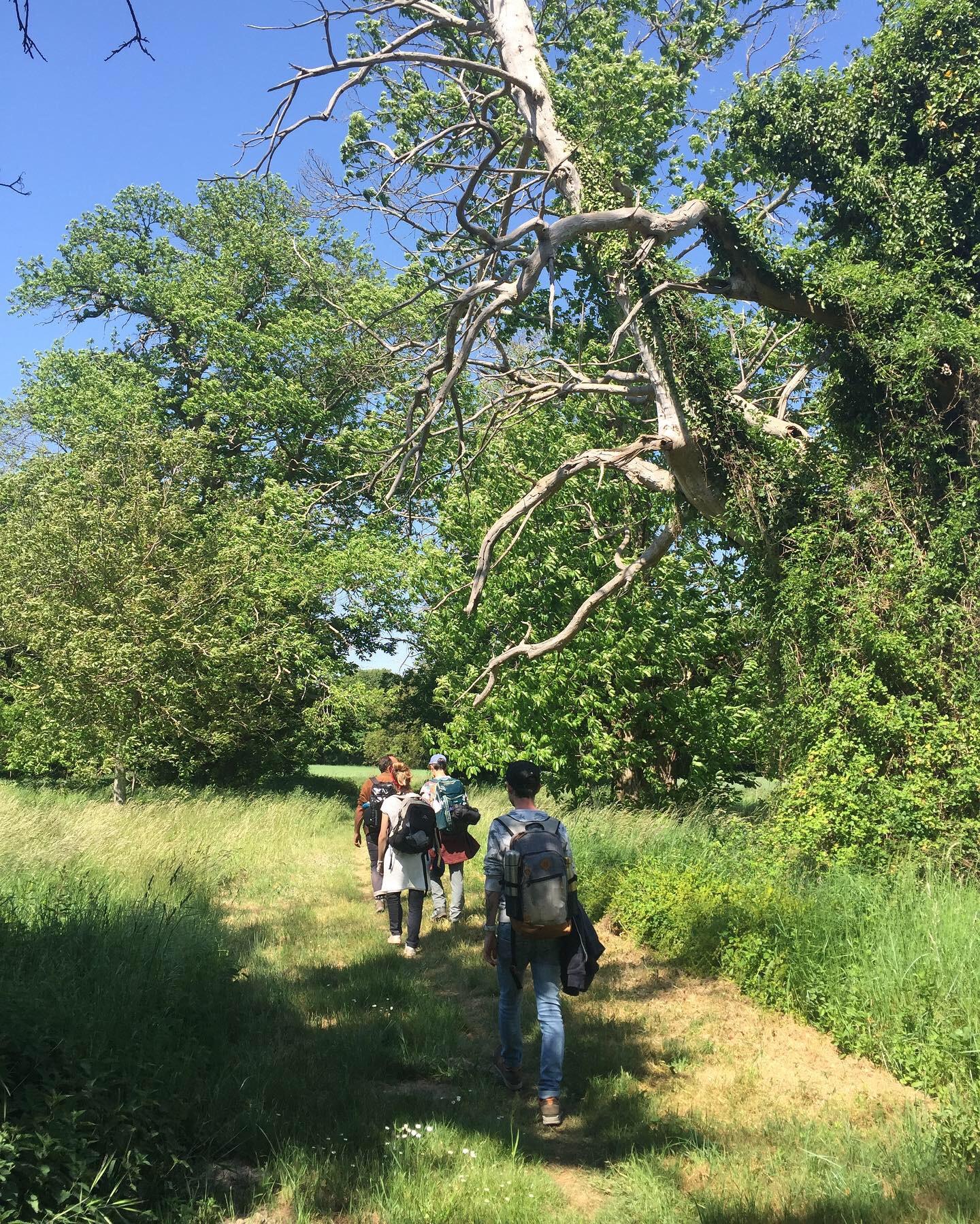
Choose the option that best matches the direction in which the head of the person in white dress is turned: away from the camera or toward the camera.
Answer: away from the camera

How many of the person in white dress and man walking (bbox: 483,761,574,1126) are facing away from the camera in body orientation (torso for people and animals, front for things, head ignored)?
2

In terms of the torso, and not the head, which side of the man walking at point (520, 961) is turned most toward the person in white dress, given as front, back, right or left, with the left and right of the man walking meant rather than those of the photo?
front

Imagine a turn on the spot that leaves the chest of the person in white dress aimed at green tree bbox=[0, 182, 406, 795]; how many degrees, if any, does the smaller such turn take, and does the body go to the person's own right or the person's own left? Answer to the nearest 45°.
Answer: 0° — they already face it

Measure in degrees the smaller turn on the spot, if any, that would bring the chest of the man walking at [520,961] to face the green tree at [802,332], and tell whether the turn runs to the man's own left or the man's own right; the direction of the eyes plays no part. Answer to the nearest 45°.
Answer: approximately 45° to the man's own right

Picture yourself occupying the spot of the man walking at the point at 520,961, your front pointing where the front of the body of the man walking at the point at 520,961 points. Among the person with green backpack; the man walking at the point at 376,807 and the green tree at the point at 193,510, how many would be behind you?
0

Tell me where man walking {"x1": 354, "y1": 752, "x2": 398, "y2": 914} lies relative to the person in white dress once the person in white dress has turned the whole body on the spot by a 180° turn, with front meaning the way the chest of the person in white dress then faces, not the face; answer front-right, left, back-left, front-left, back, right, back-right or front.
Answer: back

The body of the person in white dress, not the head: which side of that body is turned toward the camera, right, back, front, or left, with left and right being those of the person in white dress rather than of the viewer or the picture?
back

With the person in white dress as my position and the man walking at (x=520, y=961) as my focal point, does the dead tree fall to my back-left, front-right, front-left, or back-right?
back-left

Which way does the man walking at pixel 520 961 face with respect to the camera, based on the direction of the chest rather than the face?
away from the camera

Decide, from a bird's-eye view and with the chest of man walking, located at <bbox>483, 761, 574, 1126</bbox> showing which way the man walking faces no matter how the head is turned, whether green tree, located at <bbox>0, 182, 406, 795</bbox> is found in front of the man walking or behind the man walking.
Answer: in front

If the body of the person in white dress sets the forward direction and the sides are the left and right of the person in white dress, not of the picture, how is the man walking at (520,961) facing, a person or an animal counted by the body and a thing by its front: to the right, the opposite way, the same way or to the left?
the same way

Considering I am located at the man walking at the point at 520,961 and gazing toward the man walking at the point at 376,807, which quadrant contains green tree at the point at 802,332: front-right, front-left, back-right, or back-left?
front-right

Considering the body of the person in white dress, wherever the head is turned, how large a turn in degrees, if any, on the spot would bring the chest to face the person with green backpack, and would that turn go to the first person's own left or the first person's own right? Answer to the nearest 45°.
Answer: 0° — they already face them

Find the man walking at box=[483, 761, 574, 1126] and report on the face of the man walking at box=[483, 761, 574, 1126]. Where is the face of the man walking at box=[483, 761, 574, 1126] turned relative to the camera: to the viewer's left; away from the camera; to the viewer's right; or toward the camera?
away from the camera
